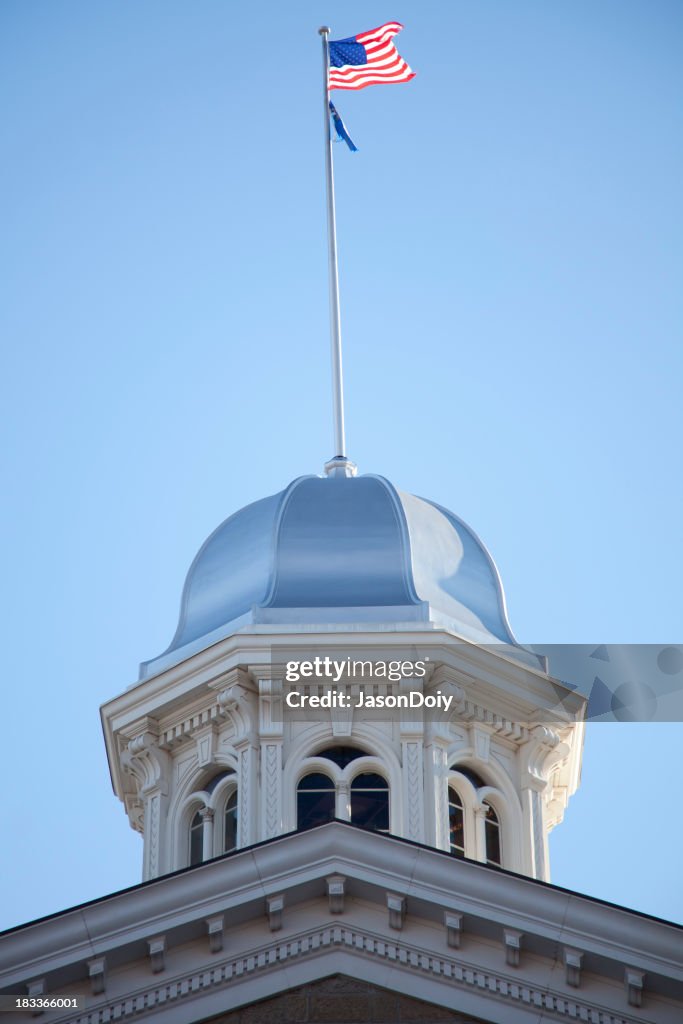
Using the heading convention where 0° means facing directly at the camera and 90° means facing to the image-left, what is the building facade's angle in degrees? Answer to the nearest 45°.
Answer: approximately 0°
